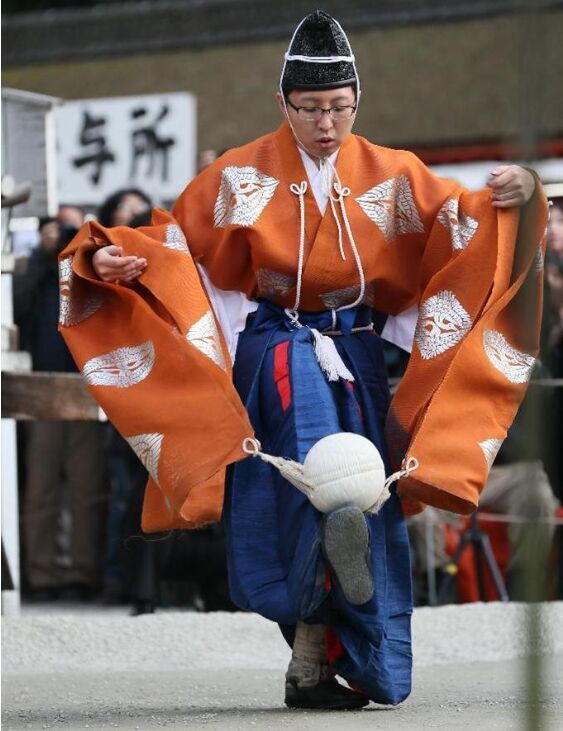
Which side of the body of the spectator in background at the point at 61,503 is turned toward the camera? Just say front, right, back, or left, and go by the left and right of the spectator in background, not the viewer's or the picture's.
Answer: front

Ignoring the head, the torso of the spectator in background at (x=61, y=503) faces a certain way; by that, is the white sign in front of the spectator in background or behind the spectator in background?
behind

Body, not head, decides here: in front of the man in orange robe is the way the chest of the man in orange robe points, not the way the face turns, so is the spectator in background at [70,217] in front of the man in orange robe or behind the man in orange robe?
behind

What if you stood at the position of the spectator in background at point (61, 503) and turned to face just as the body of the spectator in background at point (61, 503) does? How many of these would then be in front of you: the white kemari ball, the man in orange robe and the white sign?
2

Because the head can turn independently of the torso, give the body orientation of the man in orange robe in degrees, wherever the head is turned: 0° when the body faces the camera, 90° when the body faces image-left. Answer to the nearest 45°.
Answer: approximately 0°

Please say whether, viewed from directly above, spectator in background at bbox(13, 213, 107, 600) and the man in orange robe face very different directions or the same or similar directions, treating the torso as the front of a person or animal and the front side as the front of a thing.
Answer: same or similar directions

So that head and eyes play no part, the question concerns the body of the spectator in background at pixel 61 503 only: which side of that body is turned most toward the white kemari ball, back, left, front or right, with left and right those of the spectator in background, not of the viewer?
front

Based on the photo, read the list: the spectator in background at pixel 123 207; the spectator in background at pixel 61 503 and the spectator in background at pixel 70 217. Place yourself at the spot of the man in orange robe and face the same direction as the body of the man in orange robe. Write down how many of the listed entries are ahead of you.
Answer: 0

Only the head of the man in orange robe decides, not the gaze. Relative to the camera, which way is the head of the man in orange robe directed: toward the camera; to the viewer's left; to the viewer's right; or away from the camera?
toward the camera

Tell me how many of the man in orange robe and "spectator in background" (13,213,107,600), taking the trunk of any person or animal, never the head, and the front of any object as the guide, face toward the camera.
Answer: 2
